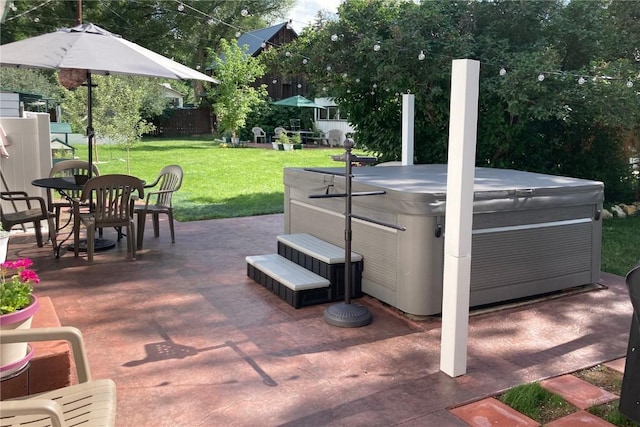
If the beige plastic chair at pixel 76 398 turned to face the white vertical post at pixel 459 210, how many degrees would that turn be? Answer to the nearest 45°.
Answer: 0° — it already faces it

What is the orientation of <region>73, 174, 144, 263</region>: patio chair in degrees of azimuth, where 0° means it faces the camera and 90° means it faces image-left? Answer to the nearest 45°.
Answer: approximately 135°

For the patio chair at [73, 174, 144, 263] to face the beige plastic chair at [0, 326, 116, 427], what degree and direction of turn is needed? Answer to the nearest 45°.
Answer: approximately 135° to its left

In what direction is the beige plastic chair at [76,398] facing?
to the viewer's right

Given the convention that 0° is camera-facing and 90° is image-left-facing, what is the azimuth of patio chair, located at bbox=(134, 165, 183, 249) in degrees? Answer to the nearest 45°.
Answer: approximately 45°

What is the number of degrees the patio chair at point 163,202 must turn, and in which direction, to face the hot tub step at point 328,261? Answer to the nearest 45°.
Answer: approximately 90° to its left

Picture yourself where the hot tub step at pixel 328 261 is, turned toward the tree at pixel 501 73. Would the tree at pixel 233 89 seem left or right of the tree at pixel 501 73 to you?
left

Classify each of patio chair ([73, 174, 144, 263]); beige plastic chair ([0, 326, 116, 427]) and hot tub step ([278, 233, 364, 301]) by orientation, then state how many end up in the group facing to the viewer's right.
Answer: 1

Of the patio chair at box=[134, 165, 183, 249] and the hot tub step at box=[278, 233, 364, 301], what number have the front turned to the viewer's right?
0

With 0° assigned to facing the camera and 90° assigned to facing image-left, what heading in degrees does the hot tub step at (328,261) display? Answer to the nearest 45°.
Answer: approximately 45°
